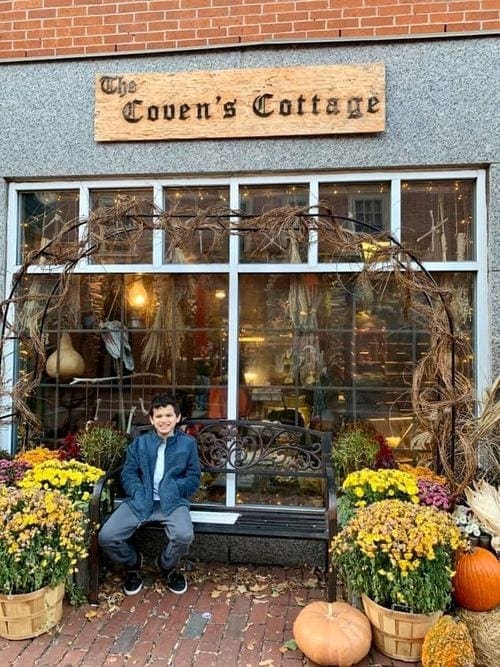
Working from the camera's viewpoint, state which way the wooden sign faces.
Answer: facing the viewer

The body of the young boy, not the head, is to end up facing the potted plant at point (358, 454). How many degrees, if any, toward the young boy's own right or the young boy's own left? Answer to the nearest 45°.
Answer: approximately 90° to the young boy's own left

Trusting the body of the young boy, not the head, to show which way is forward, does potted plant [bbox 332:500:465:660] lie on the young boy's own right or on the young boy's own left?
on the young boy's own left

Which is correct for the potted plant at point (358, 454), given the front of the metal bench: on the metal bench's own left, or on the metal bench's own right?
on the metal bench's own left

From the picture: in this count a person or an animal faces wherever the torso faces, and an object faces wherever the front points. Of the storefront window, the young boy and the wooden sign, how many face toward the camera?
3

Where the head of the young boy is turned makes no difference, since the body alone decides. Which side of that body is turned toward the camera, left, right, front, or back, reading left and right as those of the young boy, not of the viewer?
front

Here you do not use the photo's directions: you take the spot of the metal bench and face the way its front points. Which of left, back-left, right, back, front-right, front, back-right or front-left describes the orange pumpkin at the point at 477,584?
front-left

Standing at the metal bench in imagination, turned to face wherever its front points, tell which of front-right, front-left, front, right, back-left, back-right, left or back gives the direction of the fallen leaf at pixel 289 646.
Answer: front
